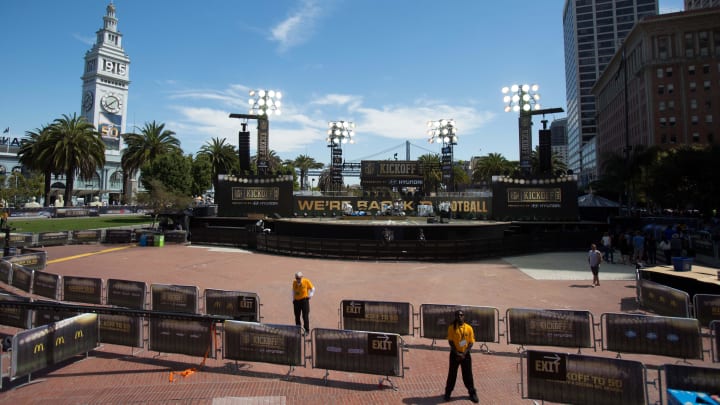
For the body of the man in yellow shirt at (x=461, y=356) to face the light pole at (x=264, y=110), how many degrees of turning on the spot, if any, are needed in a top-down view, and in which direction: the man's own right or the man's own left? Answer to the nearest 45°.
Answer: approximately 135° to the man's own right

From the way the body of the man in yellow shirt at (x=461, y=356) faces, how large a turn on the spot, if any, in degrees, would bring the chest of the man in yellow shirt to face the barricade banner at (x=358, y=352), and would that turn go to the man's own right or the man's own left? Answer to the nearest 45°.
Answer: approximately 90° to the man's own right

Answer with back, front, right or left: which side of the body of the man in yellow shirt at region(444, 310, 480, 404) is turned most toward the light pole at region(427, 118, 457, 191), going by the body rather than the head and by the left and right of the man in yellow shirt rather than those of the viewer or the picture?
back

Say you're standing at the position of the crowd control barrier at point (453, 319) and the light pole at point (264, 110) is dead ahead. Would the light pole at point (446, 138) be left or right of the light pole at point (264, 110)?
right

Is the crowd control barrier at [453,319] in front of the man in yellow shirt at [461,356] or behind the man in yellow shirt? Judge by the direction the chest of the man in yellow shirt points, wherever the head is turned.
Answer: behind

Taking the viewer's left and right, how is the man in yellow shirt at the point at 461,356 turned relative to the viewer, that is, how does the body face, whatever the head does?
facing the viewer

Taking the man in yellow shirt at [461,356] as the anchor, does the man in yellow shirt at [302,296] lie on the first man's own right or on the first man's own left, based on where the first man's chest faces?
on the first man's own right

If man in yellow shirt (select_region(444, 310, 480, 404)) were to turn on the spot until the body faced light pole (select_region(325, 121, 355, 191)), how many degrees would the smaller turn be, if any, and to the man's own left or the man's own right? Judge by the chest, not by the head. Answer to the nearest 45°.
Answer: approximately 180°

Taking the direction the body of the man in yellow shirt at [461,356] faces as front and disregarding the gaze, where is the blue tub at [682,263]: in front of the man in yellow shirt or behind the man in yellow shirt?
behind
